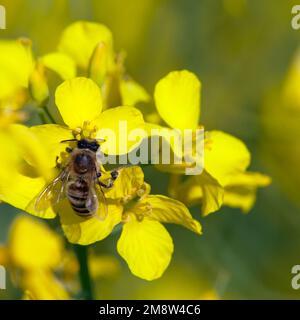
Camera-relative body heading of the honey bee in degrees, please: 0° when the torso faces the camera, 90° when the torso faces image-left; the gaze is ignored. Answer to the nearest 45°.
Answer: approximately 180°

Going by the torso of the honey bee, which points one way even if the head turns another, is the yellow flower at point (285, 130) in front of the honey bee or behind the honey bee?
in front

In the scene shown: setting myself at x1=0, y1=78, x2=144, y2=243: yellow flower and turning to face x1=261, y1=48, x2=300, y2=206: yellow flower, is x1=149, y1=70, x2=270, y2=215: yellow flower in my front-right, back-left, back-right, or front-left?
front-right
